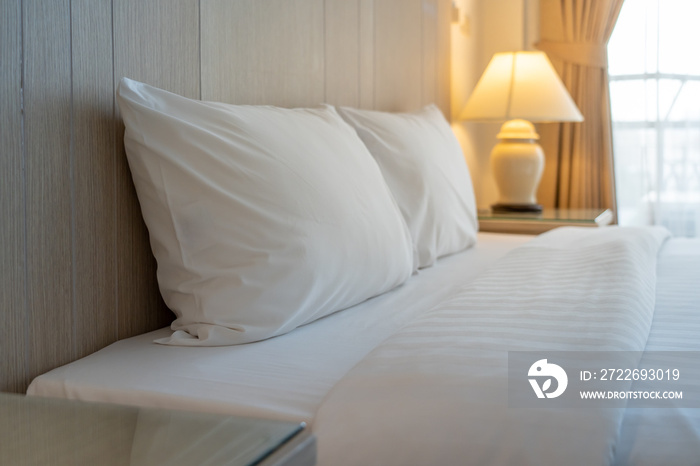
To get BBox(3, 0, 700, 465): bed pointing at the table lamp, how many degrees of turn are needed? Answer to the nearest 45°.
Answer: approximately 135° to its left

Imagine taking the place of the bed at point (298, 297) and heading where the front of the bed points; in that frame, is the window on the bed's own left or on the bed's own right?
on the bed's own left

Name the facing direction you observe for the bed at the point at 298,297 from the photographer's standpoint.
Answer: facing the viewer and to the right of the viewer
